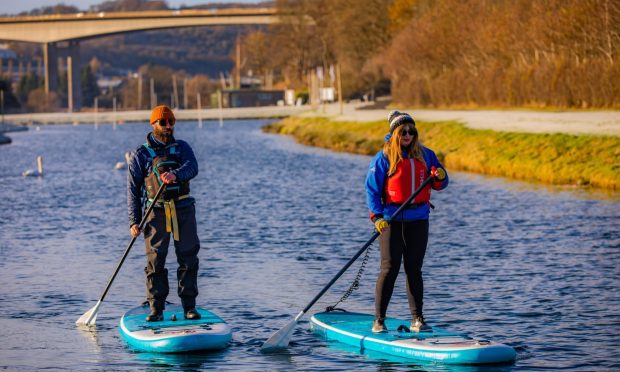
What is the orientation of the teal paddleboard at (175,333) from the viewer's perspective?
toward the camera

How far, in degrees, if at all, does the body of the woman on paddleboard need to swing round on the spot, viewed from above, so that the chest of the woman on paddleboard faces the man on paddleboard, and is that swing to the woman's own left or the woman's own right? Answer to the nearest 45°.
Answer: approximately 135° to the woman's own right

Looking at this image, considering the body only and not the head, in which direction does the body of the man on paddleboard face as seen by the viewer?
toward the camera

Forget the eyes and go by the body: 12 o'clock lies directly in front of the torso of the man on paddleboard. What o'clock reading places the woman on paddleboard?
The woman on paddleboard is roughly at 10 o'clock from the man on paddleboard.

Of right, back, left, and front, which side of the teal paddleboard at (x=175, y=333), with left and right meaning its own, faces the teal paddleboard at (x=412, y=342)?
left

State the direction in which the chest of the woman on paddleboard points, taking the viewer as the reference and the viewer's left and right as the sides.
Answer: facing the viewer and to the right of the viewer

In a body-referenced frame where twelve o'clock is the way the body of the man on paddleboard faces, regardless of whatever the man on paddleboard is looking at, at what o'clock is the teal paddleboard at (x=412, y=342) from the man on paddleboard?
The teal paddleboard is roughly at 10 o'clock from the man on paddleboard.

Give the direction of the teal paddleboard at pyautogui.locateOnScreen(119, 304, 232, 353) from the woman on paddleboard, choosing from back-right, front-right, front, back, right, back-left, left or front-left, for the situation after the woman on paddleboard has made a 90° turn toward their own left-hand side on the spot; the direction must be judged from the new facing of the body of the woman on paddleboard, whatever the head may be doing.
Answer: back-left

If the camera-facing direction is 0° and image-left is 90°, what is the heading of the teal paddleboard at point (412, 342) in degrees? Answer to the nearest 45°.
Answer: approximately 315°
